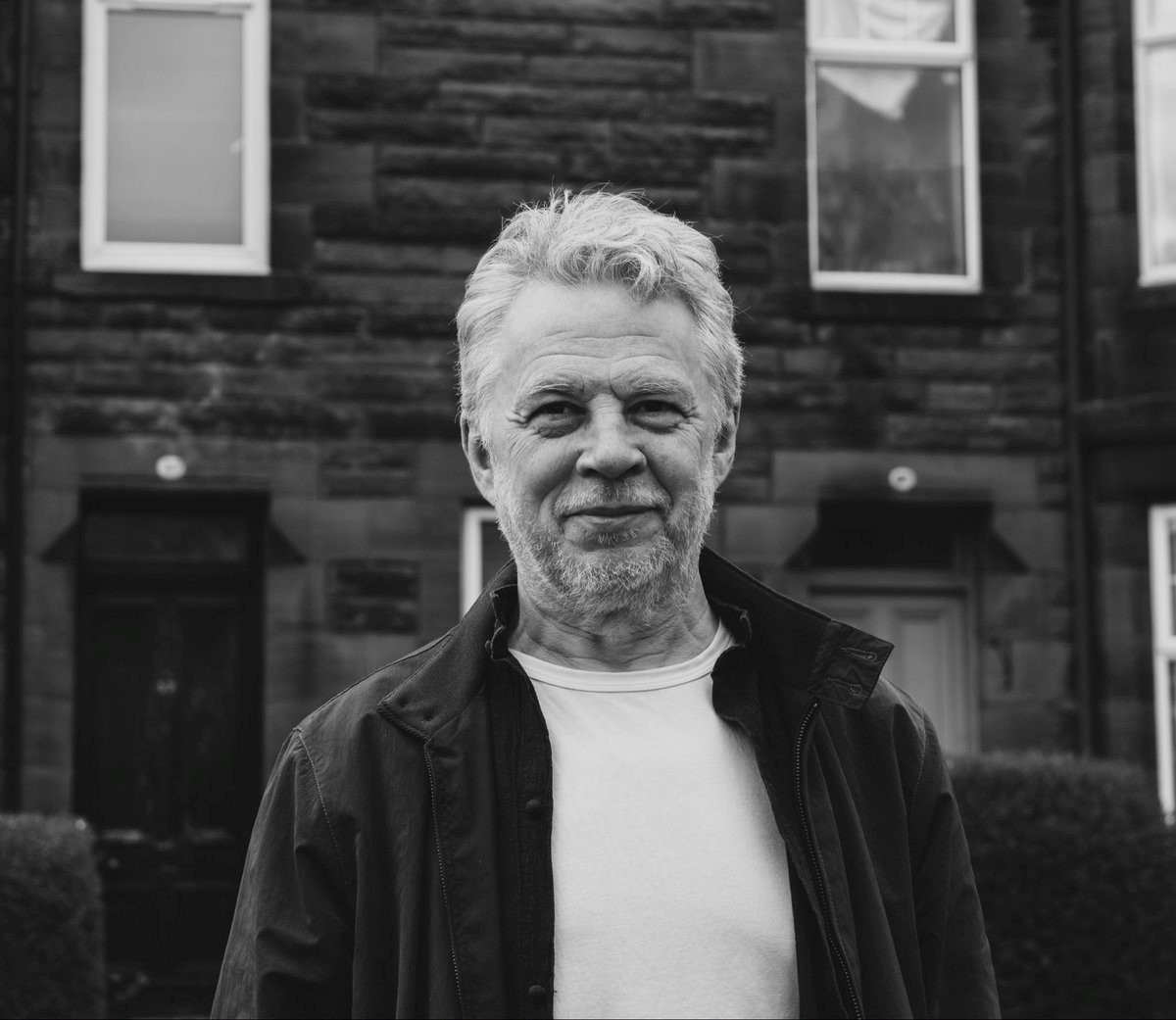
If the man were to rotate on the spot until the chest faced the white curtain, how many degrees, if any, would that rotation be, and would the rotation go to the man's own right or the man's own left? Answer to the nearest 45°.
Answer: approximately 180°

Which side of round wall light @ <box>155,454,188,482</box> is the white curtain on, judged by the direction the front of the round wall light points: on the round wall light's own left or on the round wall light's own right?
on the round wall light's own left

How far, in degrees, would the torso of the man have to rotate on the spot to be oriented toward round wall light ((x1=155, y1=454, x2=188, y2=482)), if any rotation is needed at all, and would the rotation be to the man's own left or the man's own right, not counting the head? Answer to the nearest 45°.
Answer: approximately 180°

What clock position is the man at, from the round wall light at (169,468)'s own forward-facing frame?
The man is roughly at 12 o'clock from the round wall light.

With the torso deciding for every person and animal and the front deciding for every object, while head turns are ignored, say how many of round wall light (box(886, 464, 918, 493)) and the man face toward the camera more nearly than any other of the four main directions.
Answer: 2

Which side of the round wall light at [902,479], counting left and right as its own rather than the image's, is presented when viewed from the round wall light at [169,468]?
right
